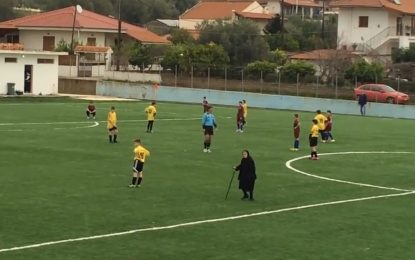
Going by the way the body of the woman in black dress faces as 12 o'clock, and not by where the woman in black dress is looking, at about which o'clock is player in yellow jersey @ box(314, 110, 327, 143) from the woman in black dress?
The player in yellow jersey is roughly at 5 o'clock from the woman in black dress.

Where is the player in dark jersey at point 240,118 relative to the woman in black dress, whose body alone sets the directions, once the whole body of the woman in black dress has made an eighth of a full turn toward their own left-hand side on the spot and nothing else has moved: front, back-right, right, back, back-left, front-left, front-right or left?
back

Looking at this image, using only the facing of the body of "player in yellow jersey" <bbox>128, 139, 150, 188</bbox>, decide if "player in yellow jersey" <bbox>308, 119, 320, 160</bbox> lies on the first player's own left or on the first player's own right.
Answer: on the first player's own right

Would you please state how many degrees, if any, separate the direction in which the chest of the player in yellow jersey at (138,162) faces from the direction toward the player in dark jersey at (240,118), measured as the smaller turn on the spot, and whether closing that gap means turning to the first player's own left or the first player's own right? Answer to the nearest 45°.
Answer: approximately 45° to the first player's own right

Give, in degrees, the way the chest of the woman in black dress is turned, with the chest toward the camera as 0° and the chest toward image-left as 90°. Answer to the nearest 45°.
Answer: approximately 45°
